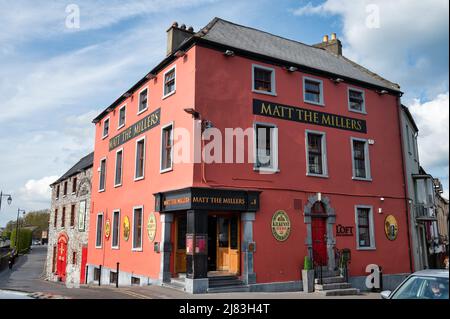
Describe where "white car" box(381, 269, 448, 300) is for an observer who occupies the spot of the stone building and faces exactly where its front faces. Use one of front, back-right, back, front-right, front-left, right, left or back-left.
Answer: front-left

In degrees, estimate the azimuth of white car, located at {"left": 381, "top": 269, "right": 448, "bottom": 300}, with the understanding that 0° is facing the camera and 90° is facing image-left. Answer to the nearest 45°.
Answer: approximately 45°

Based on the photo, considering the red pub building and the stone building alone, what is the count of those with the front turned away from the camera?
0

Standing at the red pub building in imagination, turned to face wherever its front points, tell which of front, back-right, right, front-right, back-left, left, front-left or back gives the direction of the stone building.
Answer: back

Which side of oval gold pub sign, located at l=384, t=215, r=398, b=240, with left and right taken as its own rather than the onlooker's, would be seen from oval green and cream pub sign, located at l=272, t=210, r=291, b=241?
right

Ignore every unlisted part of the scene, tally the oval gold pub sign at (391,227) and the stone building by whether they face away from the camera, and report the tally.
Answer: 0

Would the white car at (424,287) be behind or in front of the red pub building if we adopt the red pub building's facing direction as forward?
in front

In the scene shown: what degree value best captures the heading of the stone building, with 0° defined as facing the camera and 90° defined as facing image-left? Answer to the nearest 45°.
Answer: approximately 45°

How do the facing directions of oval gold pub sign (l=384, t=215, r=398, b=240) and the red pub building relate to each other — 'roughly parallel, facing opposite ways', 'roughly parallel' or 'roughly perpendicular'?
roughly parallel

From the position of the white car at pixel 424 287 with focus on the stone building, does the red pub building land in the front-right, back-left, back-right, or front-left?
front-right

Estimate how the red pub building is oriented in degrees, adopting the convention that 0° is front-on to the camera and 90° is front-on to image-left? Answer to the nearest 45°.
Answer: approximately 315°

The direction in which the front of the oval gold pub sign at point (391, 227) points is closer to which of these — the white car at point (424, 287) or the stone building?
the white car

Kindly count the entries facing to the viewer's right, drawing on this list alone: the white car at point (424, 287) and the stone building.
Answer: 0

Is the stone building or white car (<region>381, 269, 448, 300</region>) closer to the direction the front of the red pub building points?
the white car
